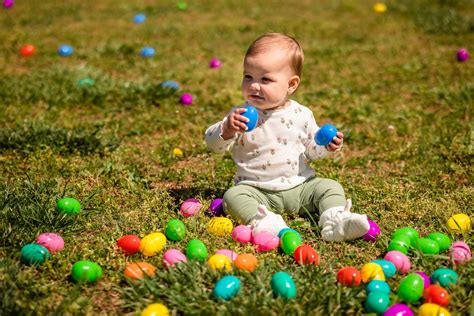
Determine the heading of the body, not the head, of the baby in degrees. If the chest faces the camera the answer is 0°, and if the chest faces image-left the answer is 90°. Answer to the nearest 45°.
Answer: approximately 0°

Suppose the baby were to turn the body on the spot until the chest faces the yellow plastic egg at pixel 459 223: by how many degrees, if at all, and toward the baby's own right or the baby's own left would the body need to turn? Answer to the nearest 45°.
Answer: approximately 90° to the baby's own left

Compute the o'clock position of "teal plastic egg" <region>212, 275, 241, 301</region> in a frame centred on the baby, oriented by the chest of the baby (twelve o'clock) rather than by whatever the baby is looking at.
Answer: The teal plastic egg is roughly at 12 o'clock from the baby.

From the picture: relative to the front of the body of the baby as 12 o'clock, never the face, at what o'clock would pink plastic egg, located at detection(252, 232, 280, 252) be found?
The pink plastic egg is roughly at 12 o'clock from the baby.

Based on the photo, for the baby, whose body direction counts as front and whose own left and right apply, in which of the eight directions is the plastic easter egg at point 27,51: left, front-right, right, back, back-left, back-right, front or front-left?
back-right

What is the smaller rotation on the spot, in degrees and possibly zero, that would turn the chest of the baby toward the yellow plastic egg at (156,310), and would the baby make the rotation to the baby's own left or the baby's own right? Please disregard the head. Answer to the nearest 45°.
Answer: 0° — they already face it

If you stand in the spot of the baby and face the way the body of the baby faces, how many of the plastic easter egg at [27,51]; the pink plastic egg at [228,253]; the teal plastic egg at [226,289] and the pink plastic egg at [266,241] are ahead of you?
3

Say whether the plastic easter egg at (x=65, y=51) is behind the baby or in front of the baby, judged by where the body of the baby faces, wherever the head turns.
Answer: behind

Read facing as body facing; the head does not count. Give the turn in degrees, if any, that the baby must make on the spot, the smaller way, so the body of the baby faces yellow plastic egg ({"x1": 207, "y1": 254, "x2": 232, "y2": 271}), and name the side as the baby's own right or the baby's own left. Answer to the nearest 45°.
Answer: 0° — they already face it

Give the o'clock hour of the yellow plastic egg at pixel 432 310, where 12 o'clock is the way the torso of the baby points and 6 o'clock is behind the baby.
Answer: The yellow plastic egg is roughly at 11 o'clock from the baby.
